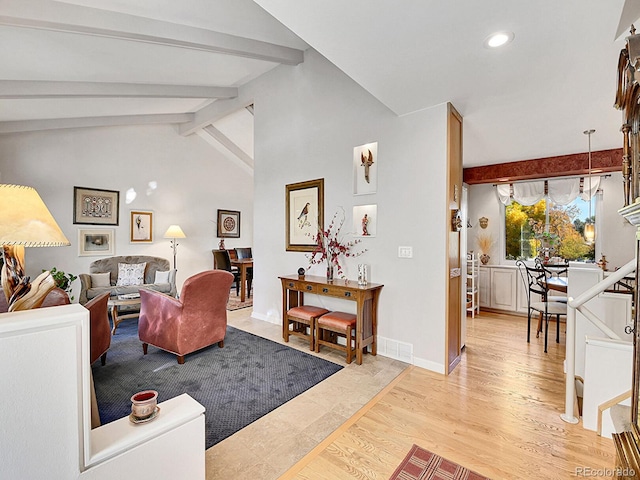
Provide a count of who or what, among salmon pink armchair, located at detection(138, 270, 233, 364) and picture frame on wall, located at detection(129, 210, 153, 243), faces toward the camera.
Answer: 1

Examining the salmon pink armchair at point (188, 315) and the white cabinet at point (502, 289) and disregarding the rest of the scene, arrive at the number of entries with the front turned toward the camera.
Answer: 1

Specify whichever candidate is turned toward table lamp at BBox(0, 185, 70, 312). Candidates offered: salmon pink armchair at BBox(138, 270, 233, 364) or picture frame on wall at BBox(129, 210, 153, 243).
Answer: the picture frame on wall

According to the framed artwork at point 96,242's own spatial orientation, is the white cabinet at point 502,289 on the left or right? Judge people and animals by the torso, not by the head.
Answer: on its left

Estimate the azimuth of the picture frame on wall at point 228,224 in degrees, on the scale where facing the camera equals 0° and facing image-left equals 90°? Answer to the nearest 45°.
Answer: approximately 315°

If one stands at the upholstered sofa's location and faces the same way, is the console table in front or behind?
in front

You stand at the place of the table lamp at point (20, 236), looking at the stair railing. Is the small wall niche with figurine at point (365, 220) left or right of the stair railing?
left

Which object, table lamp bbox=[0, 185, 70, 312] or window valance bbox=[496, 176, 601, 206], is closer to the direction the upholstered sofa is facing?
the table lamp

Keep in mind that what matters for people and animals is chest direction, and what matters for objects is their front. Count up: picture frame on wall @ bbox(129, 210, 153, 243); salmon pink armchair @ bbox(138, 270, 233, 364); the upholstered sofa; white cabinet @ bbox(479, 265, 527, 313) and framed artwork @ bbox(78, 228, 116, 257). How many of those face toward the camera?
4

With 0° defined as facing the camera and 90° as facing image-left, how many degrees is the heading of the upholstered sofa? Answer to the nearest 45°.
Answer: approximately 0°

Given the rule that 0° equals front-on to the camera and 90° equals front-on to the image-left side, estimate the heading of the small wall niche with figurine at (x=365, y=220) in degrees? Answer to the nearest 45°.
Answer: approximately 45°

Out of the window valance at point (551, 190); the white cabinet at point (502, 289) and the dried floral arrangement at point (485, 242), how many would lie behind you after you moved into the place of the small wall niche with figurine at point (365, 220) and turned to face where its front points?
3

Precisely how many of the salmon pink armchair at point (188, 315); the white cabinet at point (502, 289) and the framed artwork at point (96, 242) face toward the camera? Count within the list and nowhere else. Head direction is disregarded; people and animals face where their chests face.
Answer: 2
